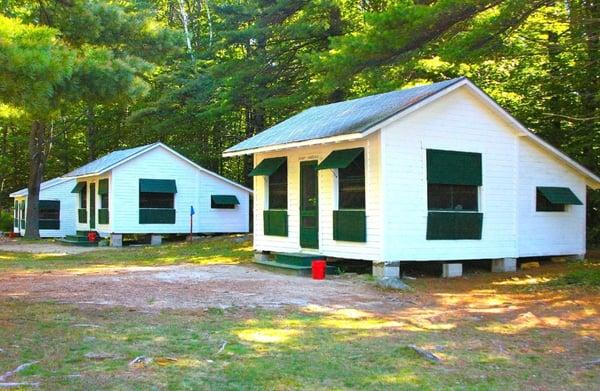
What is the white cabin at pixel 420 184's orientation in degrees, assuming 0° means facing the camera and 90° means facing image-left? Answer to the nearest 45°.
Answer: approximately 45°

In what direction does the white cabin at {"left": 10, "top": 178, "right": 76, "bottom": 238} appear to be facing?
to the viewer's left

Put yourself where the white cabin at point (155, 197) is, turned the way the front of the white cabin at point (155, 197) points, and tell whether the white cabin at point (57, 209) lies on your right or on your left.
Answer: on your right

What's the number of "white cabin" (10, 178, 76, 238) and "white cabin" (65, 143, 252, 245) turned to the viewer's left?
2

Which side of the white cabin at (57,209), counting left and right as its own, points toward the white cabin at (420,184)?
left

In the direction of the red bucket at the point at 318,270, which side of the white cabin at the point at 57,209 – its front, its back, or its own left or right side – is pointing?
left

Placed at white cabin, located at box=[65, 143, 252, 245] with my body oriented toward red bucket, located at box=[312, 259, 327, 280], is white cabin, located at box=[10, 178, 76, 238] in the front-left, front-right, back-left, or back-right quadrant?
back-right

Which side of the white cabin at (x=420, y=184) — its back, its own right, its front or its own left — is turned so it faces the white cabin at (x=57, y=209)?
right

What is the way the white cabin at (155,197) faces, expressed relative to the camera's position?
facing to the left of the viewer
